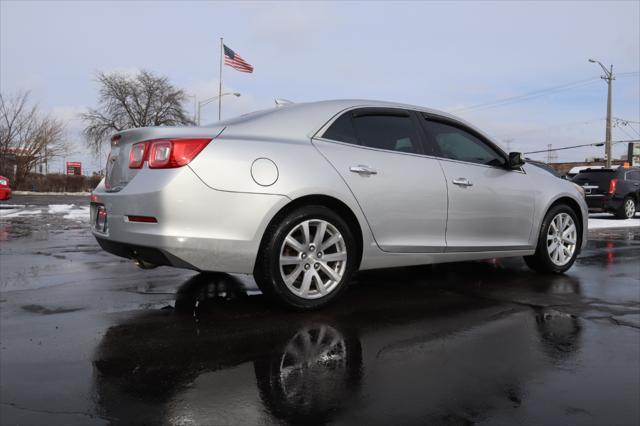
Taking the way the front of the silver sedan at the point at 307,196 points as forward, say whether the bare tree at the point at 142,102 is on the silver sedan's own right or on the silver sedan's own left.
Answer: on the silver sedan's own left

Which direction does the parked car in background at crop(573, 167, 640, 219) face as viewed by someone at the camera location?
facing away from the viewer and to the right of the viewer

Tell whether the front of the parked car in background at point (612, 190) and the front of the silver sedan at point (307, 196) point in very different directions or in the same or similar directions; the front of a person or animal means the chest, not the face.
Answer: same or similar directions

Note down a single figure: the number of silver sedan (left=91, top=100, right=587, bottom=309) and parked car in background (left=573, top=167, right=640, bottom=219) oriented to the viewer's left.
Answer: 0

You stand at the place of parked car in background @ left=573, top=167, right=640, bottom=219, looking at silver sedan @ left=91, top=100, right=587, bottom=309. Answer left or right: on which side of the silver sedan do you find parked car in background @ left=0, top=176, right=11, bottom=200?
right

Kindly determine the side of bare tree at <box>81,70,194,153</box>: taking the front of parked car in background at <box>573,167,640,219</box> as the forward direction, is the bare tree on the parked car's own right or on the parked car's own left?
on the parked car's own left

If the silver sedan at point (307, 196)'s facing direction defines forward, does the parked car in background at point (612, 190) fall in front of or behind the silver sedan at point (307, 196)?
in front

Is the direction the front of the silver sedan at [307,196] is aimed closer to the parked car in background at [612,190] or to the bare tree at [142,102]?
the parked car in background

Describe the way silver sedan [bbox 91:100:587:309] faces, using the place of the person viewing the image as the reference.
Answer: facing away from the viewer and to the right of the viewer

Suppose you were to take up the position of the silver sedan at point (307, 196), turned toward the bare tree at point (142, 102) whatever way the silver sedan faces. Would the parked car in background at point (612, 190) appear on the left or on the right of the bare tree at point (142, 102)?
right

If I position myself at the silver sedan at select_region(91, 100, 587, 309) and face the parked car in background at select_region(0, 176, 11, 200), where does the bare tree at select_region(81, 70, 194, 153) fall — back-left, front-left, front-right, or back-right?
front-right
